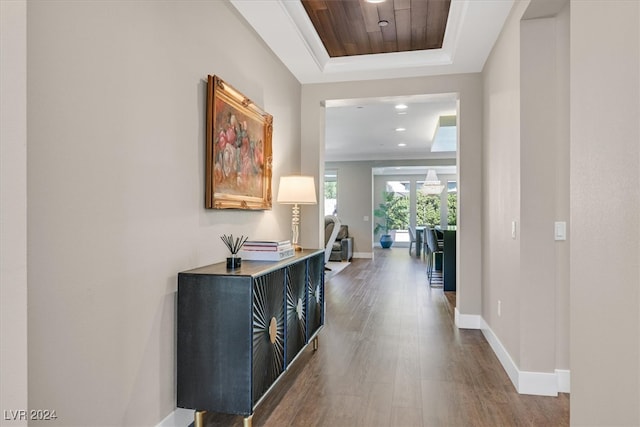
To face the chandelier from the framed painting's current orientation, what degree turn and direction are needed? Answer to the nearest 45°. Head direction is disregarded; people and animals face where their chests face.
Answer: approximately 90° to its left

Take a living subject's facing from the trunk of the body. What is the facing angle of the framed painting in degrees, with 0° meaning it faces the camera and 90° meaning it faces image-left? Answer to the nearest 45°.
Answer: approximately 315°

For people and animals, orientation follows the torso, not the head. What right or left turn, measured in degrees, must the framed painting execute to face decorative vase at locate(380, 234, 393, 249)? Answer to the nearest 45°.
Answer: approximately 90° to its left

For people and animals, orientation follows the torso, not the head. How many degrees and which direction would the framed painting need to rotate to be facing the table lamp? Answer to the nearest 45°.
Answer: approximately 90° to its left
